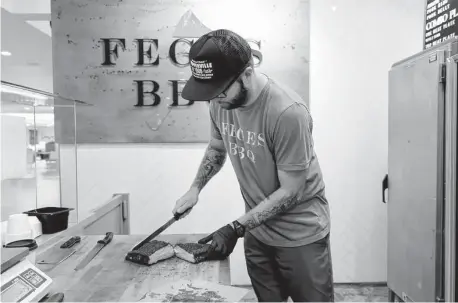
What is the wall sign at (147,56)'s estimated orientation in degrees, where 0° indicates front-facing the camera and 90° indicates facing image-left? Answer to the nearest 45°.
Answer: approximately 0°

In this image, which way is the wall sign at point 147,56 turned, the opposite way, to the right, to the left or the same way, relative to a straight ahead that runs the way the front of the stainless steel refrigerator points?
to the left

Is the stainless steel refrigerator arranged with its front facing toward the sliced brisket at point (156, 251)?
yes

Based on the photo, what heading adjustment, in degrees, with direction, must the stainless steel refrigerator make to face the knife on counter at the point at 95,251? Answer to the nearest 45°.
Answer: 0° — it already faces it
